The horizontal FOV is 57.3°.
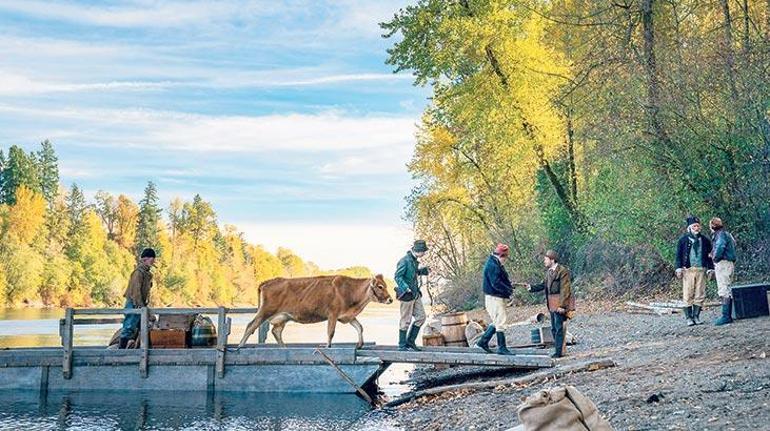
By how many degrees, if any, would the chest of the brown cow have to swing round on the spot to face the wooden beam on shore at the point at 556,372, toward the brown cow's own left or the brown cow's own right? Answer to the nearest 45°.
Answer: approximately 45° to the brown cow's own right

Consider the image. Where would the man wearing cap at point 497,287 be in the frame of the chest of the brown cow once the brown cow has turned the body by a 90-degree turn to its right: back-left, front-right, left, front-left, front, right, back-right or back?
front-left

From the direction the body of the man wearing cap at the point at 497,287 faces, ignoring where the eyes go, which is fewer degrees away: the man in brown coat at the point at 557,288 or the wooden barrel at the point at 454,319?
the man in brown coat

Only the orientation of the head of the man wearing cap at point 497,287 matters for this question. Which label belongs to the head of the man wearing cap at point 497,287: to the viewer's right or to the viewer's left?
to the viewer's right

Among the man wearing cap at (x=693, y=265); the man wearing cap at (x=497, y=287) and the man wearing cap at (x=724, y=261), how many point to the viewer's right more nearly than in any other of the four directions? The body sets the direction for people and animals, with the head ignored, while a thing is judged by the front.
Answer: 1

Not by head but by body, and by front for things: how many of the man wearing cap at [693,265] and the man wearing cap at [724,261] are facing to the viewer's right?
0

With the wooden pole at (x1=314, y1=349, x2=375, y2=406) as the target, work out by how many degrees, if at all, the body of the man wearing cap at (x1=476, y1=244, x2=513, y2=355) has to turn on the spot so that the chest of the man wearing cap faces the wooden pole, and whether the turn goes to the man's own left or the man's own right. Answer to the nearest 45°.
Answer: approximately 135° to the man's own left

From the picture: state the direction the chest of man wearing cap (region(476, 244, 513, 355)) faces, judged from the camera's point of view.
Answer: to the viewer's right

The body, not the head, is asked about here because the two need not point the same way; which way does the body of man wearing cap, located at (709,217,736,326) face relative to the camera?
to the viewer's left

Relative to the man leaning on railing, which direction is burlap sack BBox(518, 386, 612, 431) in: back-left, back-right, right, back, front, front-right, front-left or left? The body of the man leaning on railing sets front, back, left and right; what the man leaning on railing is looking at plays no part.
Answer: right

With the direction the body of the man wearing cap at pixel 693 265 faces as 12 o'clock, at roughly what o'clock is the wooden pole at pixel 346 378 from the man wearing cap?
The wooden pole is roughly at 2 o'clock from the man wearing cap.

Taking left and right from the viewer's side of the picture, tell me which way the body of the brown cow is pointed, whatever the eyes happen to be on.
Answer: facing to the right of the viewer

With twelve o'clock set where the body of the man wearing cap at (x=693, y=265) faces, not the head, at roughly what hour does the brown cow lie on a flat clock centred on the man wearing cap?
The brown cow is roughly at 2 o'clock from the man wearing cap.

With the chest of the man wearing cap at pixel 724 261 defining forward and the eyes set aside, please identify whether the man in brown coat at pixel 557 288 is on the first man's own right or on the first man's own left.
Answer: on the first man's own left

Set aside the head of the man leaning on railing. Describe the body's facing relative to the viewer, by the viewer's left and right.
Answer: facing to the right of the viewer
